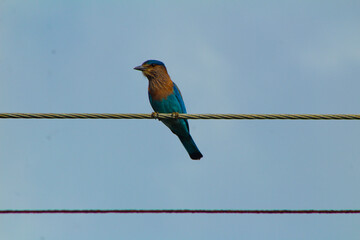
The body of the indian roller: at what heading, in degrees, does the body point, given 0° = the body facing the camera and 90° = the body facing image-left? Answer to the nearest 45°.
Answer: approximately 45°
